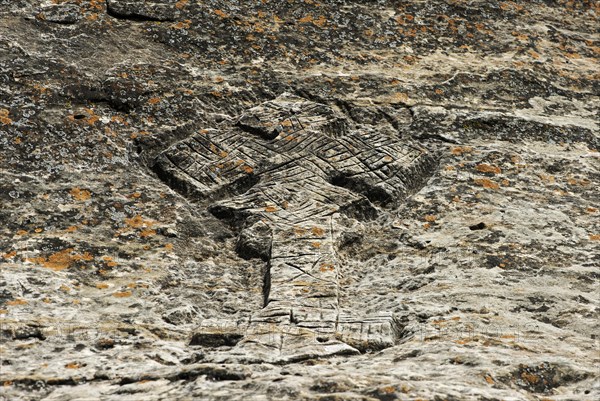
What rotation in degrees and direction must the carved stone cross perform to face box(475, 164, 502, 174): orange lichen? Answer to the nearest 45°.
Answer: approximately 90° to its left

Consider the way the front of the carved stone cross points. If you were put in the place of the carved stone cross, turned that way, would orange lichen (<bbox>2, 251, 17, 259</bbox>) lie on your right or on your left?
on your right

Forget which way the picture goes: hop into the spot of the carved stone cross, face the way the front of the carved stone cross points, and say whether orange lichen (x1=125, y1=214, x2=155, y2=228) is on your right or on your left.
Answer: on your right

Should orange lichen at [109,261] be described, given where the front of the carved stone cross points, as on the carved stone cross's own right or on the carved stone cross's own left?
on the carved stone cross's own right

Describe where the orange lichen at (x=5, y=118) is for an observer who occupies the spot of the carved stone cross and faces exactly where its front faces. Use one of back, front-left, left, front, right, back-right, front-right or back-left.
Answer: right

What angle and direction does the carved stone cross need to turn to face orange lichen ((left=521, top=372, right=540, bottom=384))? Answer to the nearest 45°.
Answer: approximately 45° to its left

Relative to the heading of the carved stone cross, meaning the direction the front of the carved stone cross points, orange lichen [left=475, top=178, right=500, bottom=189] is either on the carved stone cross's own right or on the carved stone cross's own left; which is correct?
on the carved stone cross's own left

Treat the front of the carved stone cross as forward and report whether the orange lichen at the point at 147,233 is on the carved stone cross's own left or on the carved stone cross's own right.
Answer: on the carved stone cross's own right

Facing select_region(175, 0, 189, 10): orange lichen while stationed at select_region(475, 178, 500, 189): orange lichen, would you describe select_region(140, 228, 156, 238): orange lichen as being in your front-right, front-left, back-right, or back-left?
front-left

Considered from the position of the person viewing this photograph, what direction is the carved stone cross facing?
facing the viewer
